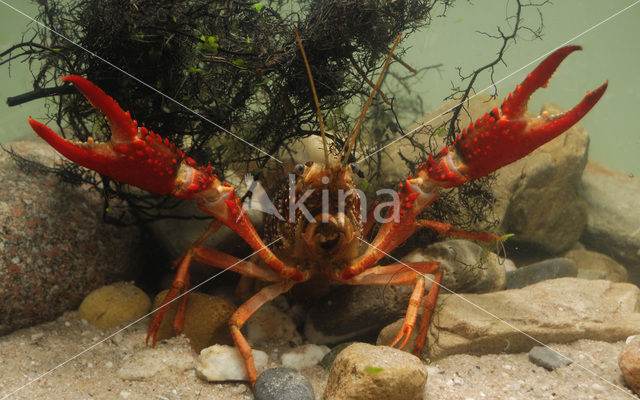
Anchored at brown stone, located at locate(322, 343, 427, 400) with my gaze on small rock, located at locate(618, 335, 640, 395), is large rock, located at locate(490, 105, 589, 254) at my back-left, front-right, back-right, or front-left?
front-left

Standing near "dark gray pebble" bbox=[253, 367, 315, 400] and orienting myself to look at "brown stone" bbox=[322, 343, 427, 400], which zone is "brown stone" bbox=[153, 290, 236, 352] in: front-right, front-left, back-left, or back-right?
back-left

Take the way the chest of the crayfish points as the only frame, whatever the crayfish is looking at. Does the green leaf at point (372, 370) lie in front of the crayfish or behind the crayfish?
in front

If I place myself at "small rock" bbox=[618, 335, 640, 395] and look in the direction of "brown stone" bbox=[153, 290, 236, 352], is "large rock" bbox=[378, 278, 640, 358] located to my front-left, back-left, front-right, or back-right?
front-right

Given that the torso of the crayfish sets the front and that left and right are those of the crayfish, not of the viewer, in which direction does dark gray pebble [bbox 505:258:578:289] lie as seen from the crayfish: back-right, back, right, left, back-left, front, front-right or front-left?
back-left

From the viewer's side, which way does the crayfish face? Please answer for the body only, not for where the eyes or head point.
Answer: toward the camera
